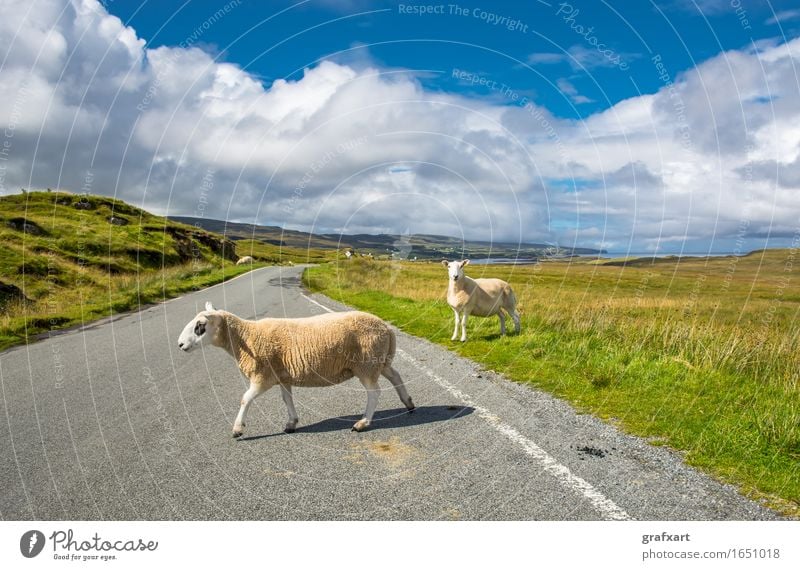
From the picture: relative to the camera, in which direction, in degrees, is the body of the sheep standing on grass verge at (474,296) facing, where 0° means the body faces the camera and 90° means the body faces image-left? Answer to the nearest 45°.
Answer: approximately 45°

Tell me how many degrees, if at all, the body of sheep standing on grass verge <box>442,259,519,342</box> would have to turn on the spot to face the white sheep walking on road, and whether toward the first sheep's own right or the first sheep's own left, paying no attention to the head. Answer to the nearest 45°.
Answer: approximately 45° to the first sheep's own left

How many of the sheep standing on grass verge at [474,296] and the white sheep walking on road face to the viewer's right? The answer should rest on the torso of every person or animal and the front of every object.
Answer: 0

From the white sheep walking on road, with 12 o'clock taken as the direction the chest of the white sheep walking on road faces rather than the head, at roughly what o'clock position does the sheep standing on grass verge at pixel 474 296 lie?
The sheep standing on grass verge is roughly at 4 o'clock from the white sheep walking on road.

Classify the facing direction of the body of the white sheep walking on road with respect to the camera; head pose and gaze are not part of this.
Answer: to the viewer's left
